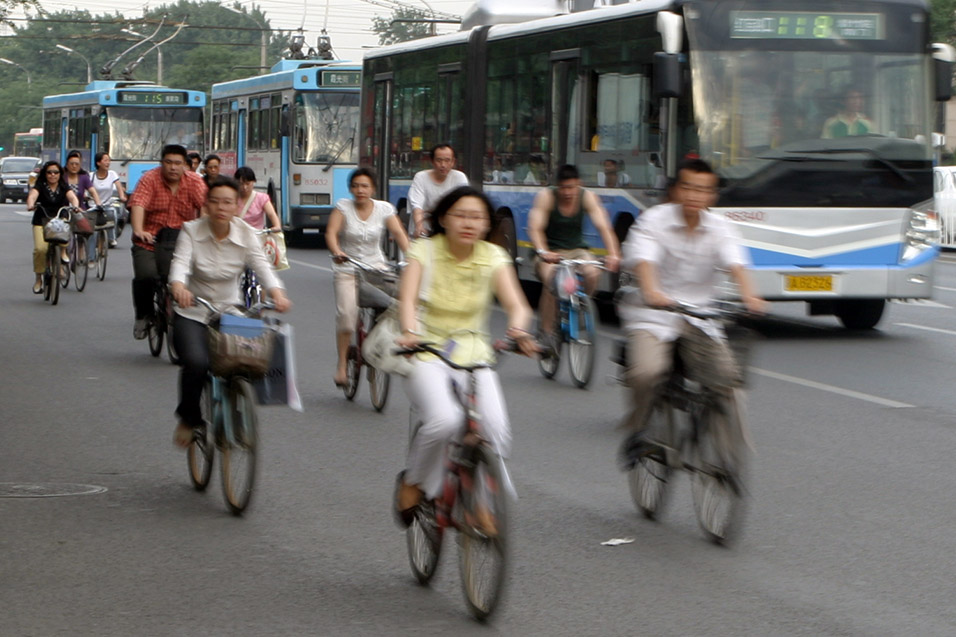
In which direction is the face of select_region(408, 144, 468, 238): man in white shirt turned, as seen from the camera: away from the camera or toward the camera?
toward the camera

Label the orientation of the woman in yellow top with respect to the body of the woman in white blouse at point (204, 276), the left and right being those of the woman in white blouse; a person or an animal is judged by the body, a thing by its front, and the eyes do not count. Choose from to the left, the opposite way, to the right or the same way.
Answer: the same way

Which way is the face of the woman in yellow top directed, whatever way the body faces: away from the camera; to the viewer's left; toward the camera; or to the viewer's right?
toward the camera

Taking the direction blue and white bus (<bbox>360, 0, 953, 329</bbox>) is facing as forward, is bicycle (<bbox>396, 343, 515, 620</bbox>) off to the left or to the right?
on its right

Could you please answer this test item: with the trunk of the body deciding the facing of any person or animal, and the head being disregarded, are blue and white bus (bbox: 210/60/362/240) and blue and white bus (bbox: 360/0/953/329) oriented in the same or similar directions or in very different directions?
same or similar directions

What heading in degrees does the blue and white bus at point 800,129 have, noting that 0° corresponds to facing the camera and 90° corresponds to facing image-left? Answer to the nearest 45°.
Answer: approximately 315°

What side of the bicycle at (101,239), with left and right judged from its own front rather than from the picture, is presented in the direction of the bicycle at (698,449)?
front

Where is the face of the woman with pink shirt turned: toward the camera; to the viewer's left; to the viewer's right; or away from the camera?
toward the camera

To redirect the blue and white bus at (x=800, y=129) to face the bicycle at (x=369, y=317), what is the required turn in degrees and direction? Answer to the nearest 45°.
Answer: approximately 90° to its right

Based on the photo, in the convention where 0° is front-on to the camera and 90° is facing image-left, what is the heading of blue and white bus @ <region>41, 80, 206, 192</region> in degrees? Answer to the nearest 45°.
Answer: approximately 315°

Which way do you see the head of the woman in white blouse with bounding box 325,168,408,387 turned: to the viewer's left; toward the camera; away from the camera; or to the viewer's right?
toward the camera

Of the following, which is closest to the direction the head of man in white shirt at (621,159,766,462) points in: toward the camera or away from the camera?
toward the camera

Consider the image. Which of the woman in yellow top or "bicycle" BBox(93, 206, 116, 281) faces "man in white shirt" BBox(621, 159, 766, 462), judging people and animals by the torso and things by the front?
the bicycle

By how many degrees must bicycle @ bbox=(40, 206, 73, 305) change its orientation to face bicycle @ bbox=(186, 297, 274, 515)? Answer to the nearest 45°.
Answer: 0° — it already faces it

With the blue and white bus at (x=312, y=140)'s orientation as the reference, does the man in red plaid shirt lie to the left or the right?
on its right

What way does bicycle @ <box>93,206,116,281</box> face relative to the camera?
toward the camera

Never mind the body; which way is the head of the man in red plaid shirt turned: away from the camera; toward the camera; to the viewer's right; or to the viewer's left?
toward the camera
